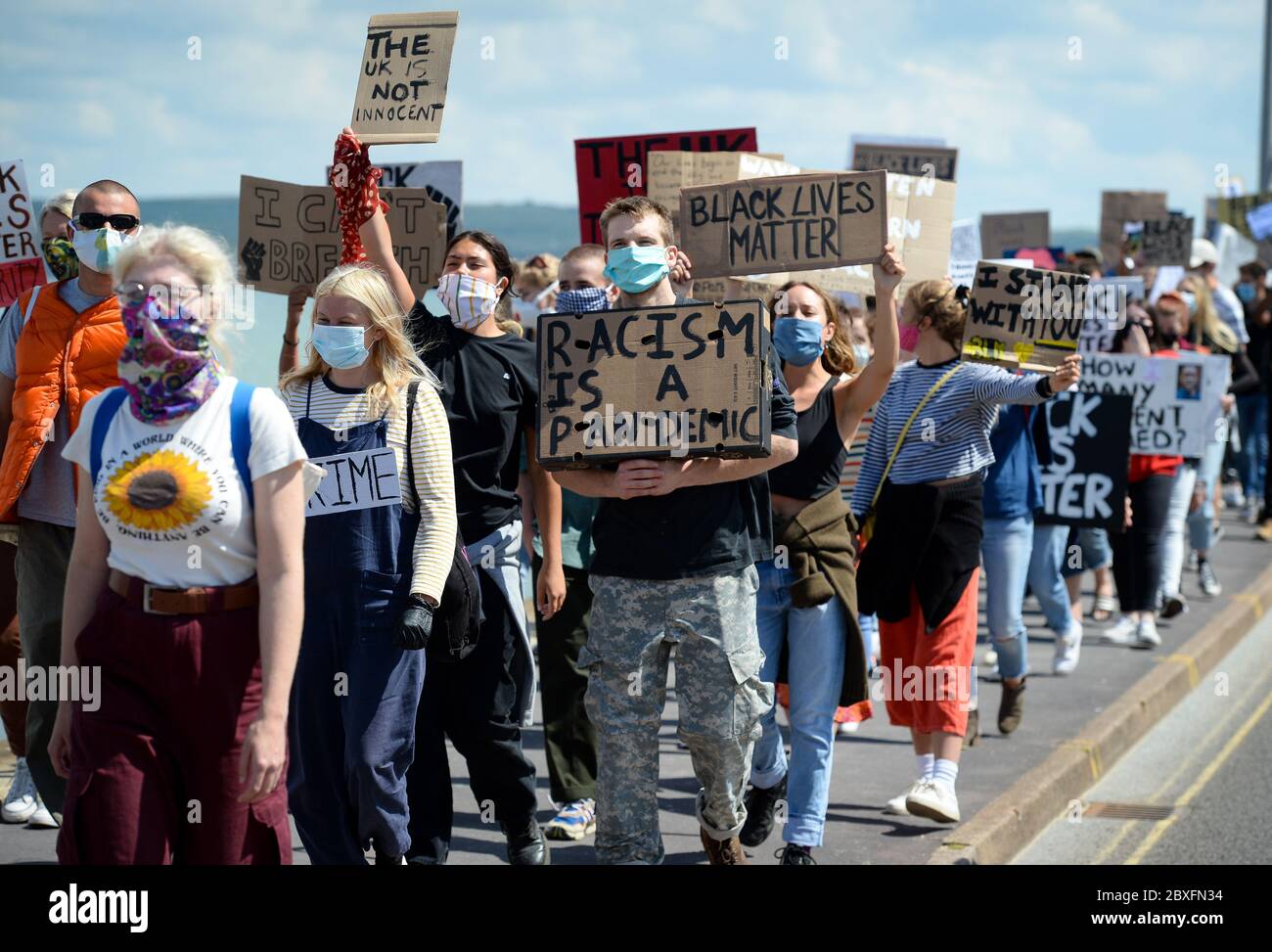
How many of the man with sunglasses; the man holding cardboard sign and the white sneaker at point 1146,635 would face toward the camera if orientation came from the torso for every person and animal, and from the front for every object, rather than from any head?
3

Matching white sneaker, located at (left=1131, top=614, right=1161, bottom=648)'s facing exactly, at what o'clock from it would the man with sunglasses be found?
The man with sunglasses is roughly at 1 o'clock from the white sneaker.

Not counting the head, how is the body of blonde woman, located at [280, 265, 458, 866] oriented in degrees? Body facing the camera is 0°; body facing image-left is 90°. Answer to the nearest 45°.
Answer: approximately 45°

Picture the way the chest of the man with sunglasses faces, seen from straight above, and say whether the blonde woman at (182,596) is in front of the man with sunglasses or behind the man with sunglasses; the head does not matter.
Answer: in front

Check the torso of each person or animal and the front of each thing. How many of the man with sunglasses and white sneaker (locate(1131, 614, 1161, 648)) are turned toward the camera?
2
